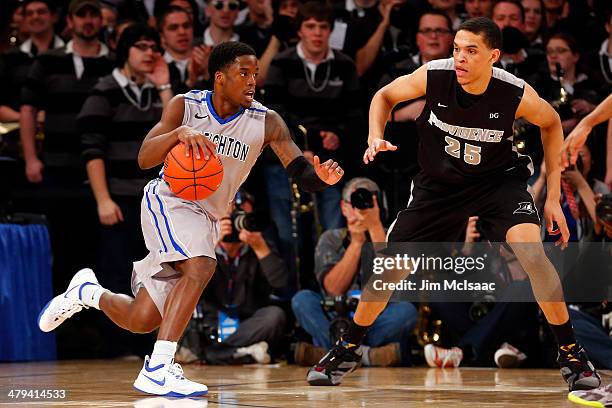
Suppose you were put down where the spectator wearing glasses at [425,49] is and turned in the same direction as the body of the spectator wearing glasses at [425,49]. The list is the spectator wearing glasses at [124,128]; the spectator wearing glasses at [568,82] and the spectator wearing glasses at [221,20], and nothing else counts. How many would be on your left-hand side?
1

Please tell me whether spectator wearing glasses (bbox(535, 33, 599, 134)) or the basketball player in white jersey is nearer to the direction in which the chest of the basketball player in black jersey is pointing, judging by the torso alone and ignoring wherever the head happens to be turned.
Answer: the basketball player in white jersey

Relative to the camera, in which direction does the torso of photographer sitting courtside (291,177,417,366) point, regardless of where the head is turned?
toward the camera

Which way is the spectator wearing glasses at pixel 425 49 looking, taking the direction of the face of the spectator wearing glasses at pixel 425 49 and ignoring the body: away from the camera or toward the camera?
toward the camera

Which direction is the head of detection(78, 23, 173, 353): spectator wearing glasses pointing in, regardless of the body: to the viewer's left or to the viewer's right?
to the viewer's right

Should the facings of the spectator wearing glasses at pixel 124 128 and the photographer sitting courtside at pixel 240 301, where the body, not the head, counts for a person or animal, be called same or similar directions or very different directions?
same or similar directions

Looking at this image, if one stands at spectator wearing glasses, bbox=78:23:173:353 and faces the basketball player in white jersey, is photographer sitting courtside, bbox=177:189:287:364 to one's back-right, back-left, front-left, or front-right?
front-left

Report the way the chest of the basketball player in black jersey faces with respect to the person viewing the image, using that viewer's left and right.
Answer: facing the viewer

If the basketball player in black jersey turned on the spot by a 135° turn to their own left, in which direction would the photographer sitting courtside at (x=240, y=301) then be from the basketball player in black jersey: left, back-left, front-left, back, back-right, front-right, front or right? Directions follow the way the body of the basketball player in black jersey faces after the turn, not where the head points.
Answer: left

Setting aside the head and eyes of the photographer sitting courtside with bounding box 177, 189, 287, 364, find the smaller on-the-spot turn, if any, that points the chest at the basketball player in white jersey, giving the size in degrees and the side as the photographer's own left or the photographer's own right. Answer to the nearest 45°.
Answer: approximately 45° to the photographer's own right

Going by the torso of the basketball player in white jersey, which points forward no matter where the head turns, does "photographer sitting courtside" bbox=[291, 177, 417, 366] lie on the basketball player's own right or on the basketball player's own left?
on the basketball player's own left

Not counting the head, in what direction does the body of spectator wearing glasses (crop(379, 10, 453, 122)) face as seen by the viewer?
toward the camera
